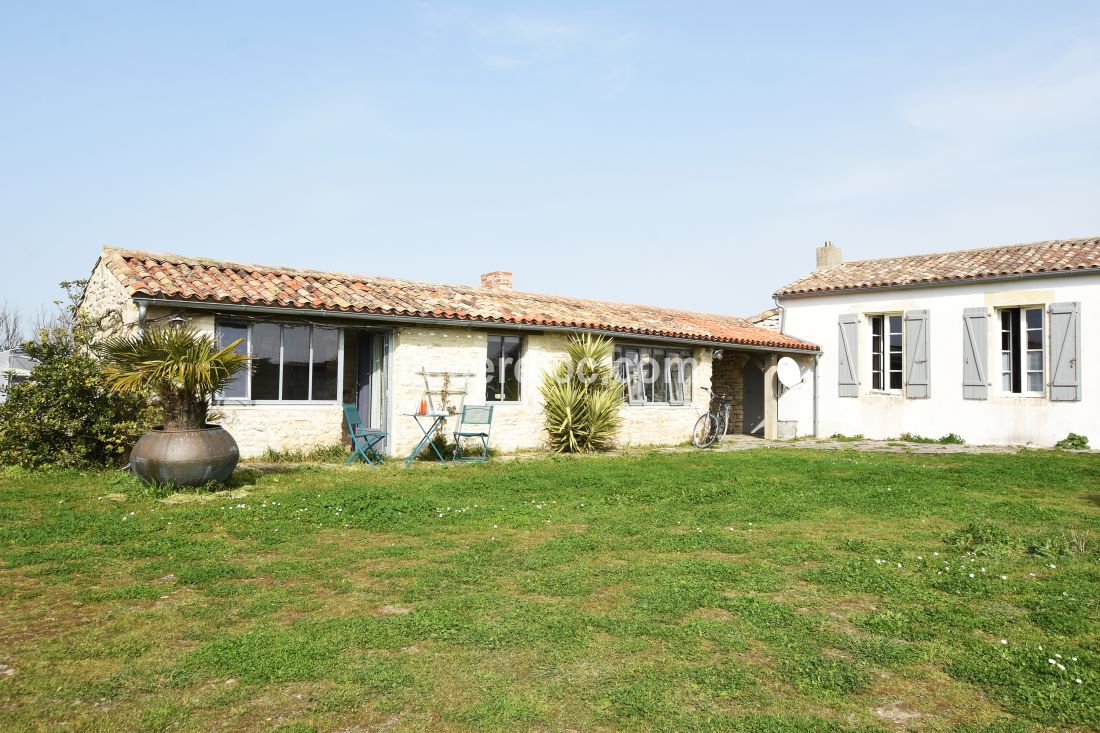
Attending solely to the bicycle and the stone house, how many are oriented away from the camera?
0

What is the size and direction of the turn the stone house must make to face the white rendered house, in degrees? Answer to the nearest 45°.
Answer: approximately 45° to its left

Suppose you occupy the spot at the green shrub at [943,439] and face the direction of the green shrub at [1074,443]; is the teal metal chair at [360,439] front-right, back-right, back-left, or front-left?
back-right

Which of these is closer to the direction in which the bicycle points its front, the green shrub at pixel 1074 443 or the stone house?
the stone house

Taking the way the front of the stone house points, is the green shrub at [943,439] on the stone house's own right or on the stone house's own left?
on the stone house's own left

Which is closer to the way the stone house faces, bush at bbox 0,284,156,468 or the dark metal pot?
the dark metal pot

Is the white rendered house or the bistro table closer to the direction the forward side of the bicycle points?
the bistro table

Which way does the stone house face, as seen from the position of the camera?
facing the viewer and to the right of the viewer

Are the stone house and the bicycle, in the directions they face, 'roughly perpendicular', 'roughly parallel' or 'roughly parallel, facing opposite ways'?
roughly perpendicular
